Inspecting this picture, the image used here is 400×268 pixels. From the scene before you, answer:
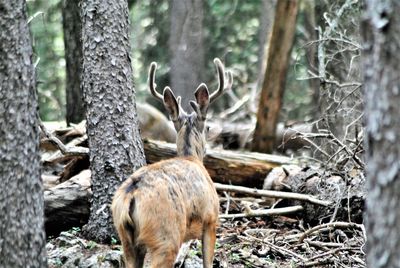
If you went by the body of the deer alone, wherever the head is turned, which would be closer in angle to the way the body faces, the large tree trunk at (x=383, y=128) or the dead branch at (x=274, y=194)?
the dead branch

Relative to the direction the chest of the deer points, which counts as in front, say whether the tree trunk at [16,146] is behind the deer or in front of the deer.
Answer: behind

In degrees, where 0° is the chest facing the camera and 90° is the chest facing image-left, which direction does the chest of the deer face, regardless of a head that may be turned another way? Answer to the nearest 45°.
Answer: approximately 225°

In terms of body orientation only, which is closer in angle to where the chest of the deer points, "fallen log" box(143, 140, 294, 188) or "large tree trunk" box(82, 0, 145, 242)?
the fallen log

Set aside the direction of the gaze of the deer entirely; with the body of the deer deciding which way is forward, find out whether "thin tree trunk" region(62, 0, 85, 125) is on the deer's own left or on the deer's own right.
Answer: on the deer's own left

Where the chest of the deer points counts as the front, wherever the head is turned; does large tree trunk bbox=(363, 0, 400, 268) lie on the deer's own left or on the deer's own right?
on the deer's own right

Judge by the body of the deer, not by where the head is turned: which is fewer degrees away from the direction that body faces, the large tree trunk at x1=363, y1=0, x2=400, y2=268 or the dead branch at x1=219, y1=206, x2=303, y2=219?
the dead branch

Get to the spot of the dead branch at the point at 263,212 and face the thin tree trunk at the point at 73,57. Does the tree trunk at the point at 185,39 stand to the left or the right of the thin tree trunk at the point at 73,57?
right
